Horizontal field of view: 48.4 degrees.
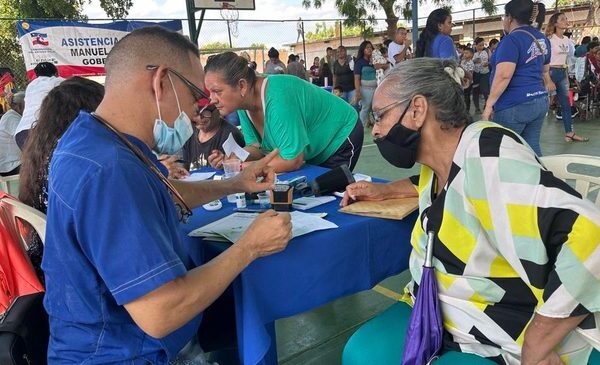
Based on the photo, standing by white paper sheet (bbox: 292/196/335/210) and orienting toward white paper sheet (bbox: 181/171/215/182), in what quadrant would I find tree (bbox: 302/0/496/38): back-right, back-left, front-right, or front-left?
front-right

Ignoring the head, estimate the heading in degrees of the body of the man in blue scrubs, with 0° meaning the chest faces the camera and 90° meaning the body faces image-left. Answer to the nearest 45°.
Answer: approximately 270°

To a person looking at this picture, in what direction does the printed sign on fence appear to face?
facing the viewer

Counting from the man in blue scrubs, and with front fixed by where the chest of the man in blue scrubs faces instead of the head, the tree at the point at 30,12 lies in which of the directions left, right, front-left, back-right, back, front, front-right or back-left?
left

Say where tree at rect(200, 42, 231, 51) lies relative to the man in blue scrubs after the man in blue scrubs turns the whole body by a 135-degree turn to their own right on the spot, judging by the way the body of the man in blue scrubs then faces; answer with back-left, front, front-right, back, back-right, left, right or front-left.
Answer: back-right

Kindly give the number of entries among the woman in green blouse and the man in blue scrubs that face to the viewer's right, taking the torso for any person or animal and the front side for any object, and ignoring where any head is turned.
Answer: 1

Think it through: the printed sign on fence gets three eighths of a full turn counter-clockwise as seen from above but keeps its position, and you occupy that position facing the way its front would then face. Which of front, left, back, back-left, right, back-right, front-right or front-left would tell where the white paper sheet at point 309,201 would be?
back-right

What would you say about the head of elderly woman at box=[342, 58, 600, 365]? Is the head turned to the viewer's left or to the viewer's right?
to the viewer's left

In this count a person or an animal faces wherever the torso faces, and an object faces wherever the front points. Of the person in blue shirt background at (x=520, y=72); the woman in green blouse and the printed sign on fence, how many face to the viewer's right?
0

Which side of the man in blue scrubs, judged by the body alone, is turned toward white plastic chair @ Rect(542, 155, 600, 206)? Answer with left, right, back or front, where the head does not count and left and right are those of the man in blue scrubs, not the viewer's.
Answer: front

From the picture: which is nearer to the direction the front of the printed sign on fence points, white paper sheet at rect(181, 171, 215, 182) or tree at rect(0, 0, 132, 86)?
the white paper sheet

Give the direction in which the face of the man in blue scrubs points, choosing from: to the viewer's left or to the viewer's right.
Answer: to the viewer's right
